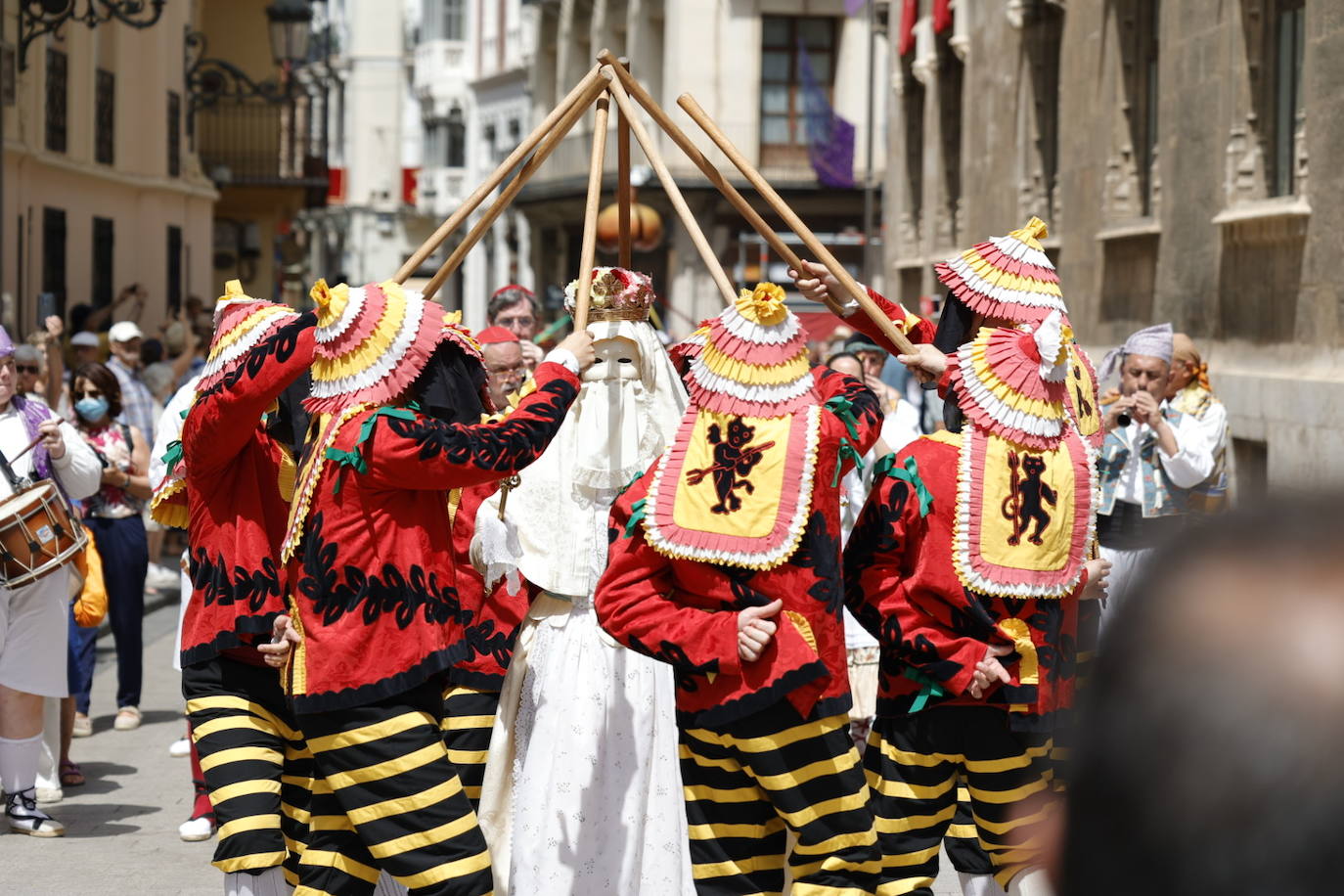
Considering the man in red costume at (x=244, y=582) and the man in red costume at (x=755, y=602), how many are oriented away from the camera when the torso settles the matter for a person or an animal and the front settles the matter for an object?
1

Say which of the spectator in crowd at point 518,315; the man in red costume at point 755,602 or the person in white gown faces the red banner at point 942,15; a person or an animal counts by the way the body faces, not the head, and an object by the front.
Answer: the man in red costume

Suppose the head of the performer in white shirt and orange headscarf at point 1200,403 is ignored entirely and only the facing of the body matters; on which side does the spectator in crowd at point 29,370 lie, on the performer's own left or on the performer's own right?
on the performer's own right

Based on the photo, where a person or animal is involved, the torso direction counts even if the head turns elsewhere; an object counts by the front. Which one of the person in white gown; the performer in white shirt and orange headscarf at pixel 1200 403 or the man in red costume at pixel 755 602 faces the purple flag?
the man in red costume

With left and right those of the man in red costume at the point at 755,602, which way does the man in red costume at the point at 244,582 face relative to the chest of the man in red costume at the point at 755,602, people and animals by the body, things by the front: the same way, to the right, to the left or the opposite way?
to the right

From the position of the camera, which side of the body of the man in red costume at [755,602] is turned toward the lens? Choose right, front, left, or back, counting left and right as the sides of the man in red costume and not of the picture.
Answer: back

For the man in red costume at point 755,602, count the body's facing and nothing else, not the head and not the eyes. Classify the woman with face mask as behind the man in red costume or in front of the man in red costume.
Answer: in front

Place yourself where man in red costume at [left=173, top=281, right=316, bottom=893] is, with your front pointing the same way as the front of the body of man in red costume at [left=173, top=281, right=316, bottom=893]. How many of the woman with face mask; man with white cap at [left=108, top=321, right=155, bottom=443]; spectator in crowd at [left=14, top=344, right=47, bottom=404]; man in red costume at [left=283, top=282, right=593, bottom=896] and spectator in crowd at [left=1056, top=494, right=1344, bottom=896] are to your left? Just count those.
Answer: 3

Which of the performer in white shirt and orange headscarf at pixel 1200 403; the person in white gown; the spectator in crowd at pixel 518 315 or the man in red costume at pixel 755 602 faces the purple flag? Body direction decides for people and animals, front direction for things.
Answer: the man in red costume

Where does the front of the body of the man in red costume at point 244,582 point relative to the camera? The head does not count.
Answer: to the viewer's right

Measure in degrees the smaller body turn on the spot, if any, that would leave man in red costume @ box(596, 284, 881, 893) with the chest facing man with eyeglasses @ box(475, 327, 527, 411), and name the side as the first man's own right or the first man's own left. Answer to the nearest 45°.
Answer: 0° — they already face them
